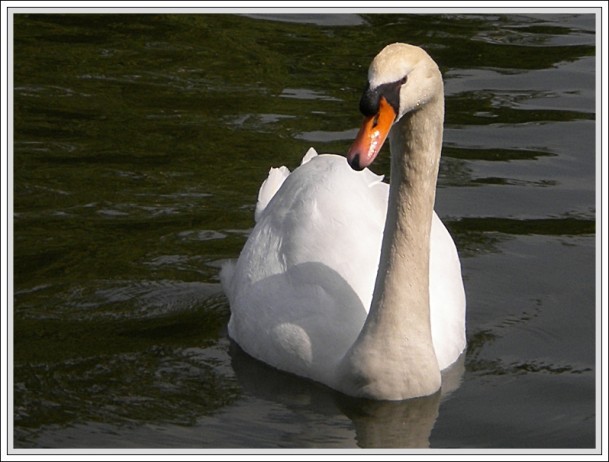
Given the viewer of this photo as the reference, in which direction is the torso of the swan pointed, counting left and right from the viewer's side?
facing the viewer and to the right of the viewer
